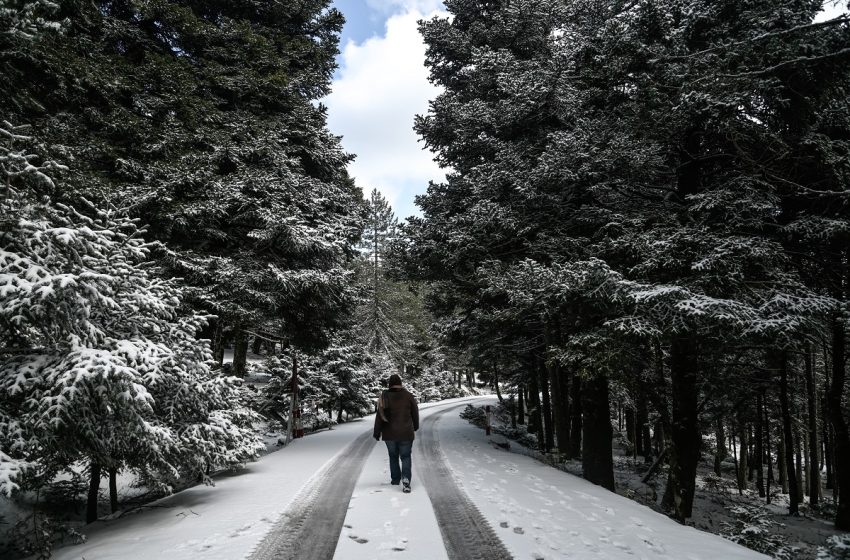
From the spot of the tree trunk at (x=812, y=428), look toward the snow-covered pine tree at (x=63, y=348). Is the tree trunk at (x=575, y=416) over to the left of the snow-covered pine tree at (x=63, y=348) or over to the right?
right

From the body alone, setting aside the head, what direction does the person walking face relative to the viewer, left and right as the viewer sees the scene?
facing away from the viewer

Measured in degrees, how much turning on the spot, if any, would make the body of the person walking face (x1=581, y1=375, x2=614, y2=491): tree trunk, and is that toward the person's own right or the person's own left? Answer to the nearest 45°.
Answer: approximately 45° to the person's own right

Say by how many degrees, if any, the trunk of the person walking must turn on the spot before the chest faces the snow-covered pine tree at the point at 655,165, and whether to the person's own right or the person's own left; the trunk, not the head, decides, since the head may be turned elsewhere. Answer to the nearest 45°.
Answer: approximately 90° to the person's own right

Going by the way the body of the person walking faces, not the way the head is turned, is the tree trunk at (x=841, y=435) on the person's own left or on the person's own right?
on the person's own right

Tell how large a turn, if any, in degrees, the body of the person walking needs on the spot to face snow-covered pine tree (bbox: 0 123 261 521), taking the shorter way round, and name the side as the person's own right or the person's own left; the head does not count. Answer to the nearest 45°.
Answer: approximately 135° to the person's own left
